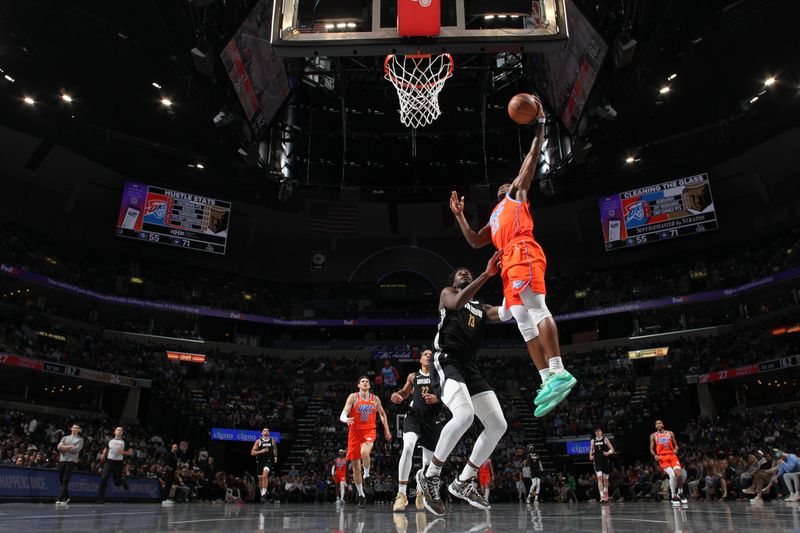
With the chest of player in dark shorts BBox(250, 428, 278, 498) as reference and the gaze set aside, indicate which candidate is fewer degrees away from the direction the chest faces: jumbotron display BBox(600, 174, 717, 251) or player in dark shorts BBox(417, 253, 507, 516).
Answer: the player in dark shorts

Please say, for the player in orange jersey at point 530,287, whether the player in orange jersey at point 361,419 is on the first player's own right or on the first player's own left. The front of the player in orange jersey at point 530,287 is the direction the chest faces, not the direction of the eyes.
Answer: on the first player's own right

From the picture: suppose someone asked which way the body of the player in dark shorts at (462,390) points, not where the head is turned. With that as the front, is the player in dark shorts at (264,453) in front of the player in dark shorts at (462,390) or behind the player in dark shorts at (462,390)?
behind

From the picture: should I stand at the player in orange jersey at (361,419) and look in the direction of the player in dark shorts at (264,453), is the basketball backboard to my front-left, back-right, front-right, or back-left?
back-left

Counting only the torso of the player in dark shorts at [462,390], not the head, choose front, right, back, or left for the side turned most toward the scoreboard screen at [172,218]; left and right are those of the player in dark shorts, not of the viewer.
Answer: back

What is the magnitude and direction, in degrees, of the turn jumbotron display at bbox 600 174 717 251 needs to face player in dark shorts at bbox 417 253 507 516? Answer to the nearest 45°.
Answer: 0° — it already faces them

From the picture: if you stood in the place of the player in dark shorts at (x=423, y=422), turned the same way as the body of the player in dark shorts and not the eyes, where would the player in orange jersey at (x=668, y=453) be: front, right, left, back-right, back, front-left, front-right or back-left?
back-left

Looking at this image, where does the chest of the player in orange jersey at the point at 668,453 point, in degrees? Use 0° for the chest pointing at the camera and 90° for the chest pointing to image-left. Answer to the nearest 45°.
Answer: approximately 0°
